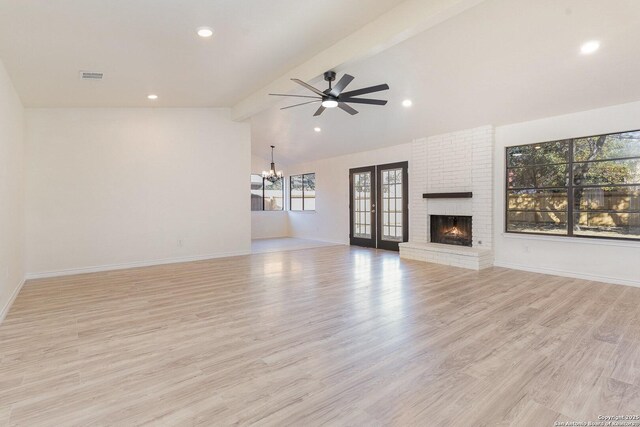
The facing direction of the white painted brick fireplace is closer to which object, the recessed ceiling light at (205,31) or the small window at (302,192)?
the recessed ceiling light

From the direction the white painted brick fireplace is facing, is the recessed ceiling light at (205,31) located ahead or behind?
ahead

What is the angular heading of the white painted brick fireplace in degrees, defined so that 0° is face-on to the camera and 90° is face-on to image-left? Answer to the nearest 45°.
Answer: approximately 45°

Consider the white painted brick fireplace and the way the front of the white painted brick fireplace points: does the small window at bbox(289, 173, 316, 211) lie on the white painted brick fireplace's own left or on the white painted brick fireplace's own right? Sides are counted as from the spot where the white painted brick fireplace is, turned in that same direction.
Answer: on the white painted brick fireplace's own right

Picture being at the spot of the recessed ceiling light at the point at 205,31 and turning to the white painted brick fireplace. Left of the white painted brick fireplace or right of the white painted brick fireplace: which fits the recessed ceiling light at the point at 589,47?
right

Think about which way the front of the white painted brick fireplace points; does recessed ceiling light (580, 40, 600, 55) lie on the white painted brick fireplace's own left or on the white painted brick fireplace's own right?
on the white painted brick fireplace's own left

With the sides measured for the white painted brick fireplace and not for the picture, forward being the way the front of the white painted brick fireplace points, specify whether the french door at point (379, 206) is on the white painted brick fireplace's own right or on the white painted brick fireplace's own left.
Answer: on the white painted brick fireplace's own right

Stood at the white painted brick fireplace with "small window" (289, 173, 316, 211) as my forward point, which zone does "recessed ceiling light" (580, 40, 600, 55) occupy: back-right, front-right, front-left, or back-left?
back-left

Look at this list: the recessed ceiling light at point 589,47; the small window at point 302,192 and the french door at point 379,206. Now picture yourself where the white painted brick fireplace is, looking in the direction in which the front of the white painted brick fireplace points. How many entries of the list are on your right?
2
